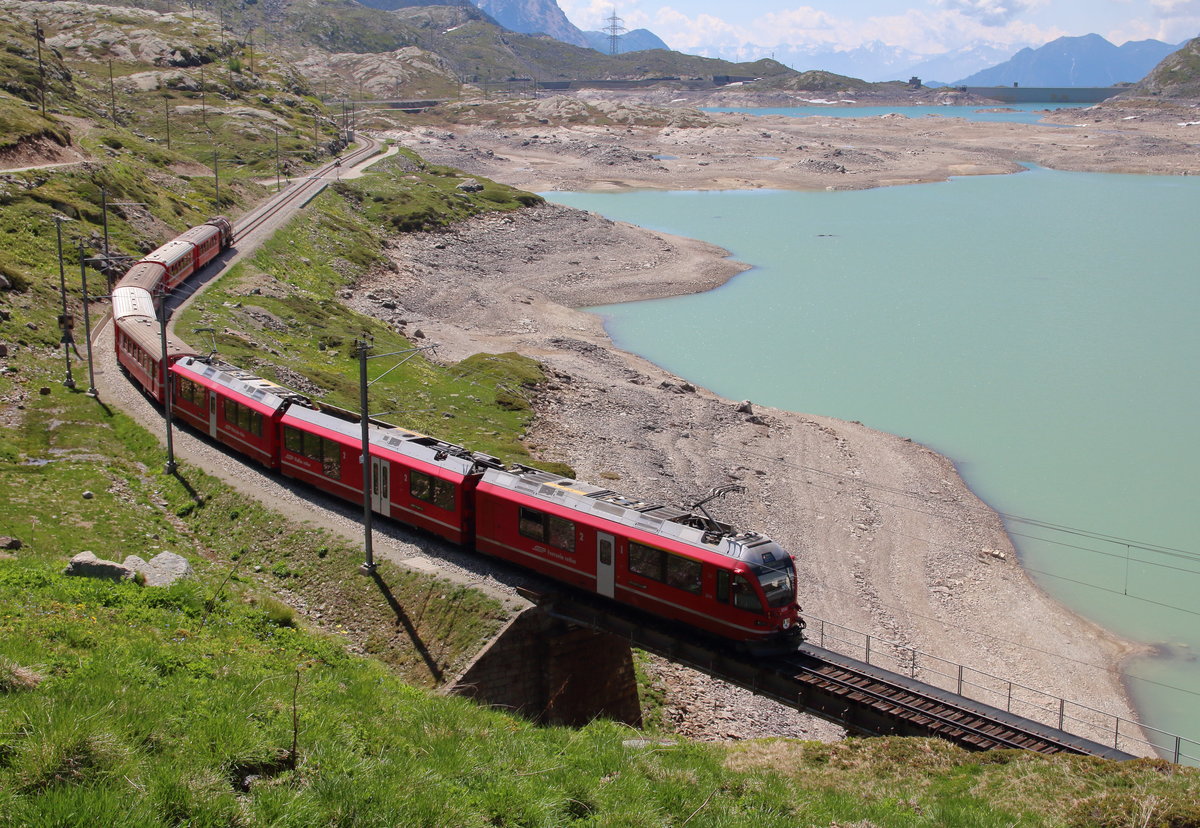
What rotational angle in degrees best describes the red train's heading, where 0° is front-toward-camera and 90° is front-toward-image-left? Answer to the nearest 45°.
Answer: approximately 315°

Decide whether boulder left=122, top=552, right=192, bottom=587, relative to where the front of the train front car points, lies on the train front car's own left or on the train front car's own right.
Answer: on the train front car's own right

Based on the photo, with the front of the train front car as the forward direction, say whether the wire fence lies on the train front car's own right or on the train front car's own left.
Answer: on the train front car's own left

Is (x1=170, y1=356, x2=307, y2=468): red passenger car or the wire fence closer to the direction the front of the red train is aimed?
the wire fence

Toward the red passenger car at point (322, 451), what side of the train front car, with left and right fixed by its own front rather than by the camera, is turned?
back

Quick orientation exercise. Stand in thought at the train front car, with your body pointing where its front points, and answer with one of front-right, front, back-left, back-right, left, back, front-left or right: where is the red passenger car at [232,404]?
back

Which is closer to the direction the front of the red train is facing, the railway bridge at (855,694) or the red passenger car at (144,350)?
the railway bridge

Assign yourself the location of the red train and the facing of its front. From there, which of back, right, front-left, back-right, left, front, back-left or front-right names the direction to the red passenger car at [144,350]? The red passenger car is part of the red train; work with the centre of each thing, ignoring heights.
back

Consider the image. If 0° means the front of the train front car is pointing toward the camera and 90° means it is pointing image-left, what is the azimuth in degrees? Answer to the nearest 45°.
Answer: approximately 315°

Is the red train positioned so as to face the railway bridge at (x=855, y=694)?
yes
